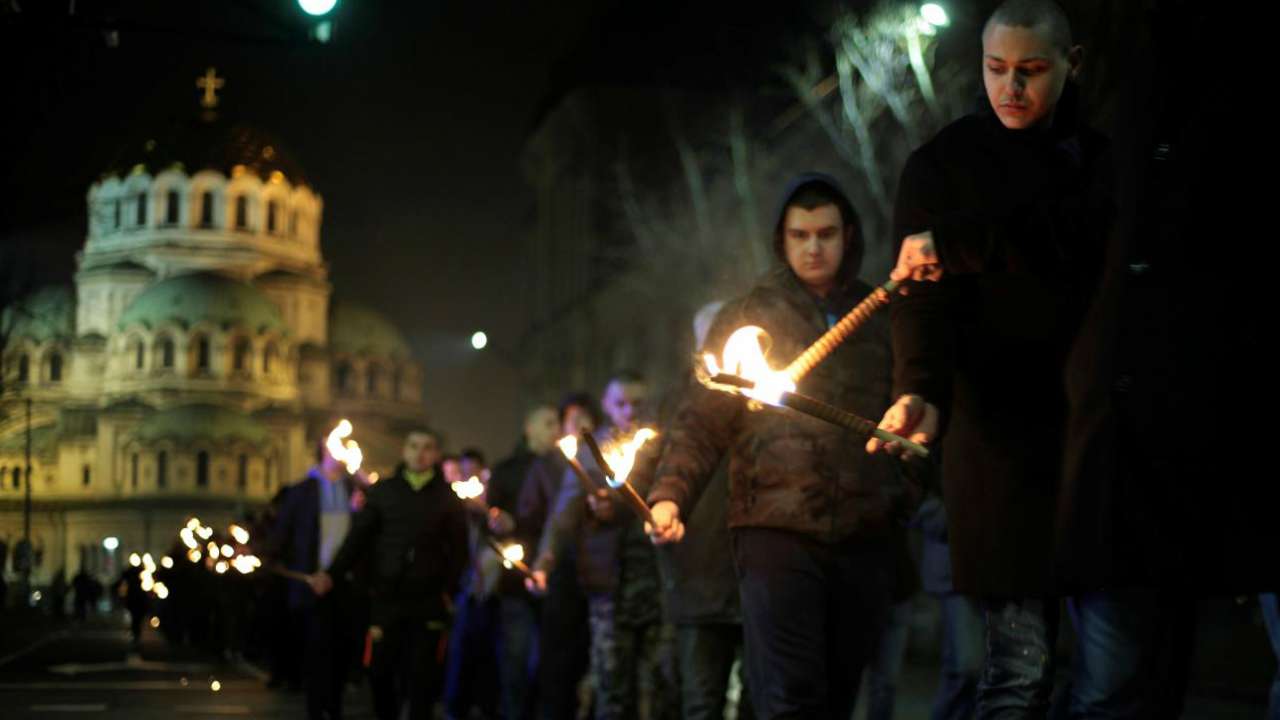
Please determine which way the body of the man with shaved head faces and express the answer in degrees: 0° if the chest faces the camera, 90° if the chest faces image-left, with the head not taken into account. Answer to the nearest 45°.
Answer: approximately 45°

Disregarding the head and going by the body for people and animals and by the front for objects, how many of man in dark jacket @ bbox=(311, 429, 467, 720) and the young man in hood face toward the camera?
2
